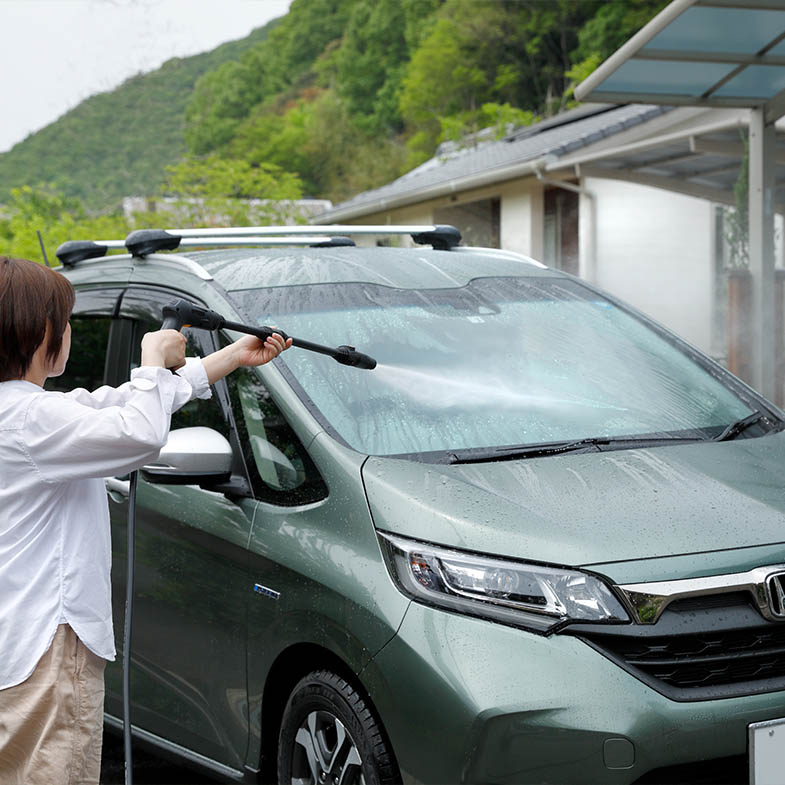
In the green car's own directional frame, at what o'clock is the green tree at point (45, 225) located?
The green tree is roughly at 7 o'clock from the green car.

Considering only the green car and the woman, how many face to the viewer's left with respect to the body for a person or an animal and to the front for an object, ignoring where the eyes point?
0

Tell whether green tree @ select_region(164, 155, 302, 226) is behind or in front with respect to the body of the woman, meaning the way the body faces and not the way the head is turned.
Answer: in front

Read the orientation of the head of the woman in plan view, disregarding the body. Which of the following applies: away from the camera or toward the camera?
away from the camera

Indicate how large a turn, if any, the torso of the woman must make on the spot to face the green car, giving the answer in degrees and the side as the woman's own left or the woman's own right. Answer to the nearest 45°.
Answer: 0° — they already face it

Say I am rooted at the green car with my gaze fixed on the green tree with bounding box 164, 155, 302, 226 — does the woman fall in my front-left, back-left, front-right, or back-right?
back-left

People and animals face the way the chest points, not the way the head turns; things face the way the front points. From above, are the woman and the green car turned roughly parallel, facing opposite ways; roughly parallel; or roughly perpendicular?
roughly perpendicular

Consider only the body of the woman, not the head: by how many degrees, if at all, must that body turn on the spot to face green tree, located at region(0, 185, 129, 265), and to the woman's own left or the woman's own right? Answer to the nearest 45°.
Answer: approximately 45° to the woman's own left

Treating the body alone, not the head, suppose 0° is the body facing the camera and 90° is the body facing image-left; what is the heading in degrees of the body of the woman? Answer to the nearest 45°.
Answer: approximately 225°
